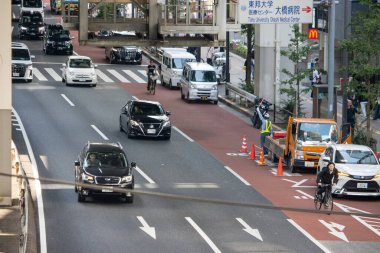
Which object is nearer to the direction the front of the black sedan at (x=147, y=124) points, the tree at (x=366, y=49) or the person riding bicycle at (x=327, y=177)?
the person riding bicycle

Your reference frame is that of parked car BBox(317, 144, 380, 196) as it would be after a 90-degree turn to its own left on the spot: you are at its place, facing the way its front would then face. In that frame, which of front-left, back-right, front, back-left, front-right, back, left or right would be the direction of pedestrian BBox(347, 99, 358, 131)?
left

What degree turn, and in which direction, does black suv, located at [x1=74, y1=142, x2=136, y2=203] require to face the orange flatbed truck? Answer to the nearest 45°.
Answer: approximately 135° to its left

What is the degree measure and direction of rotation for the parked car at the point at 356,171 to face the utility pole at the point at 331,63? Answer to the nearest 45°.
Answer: approximately 180°

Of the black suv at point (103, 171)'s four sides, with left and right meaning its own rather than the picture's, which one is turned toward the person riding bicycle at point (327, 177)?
left

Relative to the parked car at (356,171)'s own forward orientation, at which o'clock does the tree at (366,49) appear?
The tree is roughly at 6 o'clock from the parked car.

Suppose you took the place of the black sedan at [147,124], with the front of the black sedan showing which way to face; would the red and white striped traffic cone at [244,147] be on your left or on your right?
on your left

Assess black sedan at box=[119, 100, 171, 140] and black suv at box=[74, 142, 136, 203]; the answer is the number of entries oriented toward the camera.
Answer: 2

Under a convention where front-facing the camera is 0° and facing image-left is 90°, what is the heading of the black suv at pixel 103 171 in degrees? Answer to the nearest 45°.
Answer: approximately 0°

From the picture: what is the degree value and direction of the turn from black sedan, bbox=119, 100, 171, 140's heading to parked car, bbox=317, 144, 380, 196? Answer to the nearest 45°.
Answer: approximately 45° to its left

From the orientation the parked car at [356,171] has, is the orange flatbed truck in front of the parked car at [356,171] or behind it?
behind

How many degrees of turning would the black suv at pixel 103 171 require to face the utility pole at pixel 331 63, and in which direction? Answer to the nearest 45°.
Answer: approximately 135° to its left
